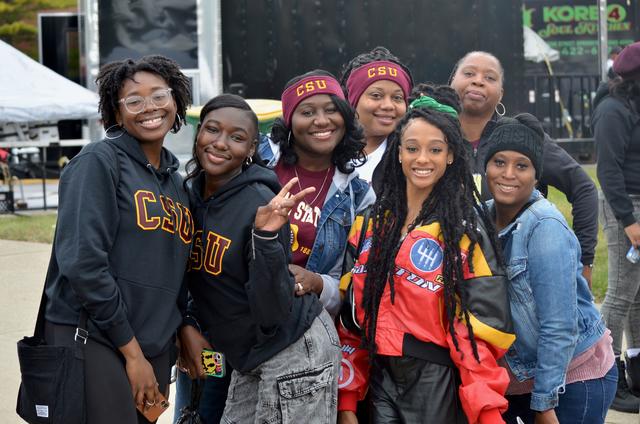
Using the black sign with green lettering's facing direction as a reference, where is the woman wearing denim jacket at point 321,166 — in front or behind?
in front

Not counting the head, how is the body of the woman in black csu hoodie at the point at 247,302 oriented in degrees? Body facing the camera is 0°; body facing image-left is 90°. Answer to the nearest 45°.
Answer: approximately 45°

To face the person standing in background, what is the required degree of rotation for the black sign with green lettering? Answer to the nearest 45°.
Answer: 0° — it already faces them

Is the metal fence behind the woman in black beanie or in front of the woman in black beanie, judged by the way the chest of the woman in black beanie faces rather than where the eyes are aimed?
behind

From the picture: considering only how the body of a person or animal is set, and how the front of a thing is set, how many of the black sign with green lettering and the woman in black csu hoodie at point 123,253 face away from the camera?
0

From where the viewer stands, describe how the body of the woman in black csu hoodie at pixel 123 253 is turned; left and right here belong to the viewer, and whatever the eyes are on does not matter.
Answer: facing the viewer and to the right of the viewer

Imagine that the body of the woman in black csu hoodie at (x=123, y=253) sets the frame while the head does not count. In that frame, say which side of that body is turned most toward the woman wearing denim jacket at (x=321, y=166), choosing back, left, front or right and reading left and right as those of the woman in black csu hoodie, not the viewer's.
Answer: left

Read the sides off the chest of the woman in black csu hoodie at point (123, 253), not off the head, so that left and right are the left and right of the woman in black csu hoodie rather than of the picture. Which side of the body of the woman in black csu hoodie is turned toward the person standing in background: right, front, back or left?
left

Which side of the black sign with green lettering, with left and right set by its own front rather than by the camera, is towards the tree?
right

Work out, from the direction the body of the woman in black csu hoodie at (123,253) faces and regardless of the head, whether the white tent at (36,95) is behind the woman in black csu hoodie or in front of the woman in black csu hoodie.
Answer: behind

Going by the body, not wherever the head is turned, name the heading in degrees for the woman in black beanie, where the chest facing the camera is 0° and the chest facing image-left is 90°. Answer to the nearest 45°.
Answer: approximately 45°

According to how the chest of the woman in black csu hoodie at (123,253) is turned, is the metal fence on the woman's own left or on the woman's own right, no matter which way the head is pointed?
on the woman's own left
